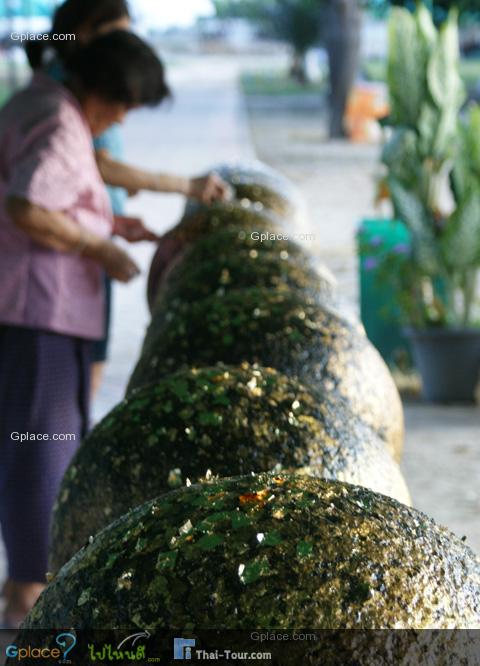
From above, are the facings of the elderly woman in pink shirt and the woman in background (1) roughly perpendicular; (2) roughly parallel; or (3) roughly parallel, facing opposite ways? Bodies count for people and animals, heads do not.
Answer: roughly parallel

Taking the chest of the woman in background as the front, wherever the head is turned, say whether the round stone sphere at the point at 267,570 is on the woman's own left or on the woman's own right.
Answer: on the woman's own right

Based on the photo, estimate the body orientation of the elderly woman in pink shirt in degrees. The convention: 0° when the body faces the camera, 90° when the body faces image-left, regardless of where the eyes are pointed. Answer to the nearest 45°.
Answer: approximately 270°

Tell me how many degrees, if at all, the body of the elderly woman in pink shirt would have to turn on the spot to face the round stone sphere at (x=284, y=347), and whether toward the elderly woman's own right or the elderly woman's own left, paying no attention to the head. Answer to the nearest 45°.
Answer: approximately 45° to the elderly woman's own right

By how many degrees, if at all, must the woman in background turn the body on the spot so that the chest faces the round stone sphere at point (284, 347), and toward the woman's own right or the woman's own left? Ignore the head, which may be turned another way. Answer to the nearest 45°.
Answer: approximately 90° to the woman's own right

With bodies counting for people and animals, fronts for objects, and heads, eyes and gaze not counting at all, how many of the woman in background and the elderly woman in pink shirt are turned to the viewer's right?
2

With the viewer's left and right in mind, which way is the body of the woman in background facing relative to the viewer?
facing to the right of the viewer

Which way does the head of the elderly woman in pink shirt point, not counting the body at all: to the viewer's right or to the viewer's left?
to the viewer's right

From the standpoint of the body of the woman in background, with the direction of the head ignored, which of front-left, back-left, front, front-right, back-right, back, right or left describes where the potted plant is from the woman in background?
front-left
